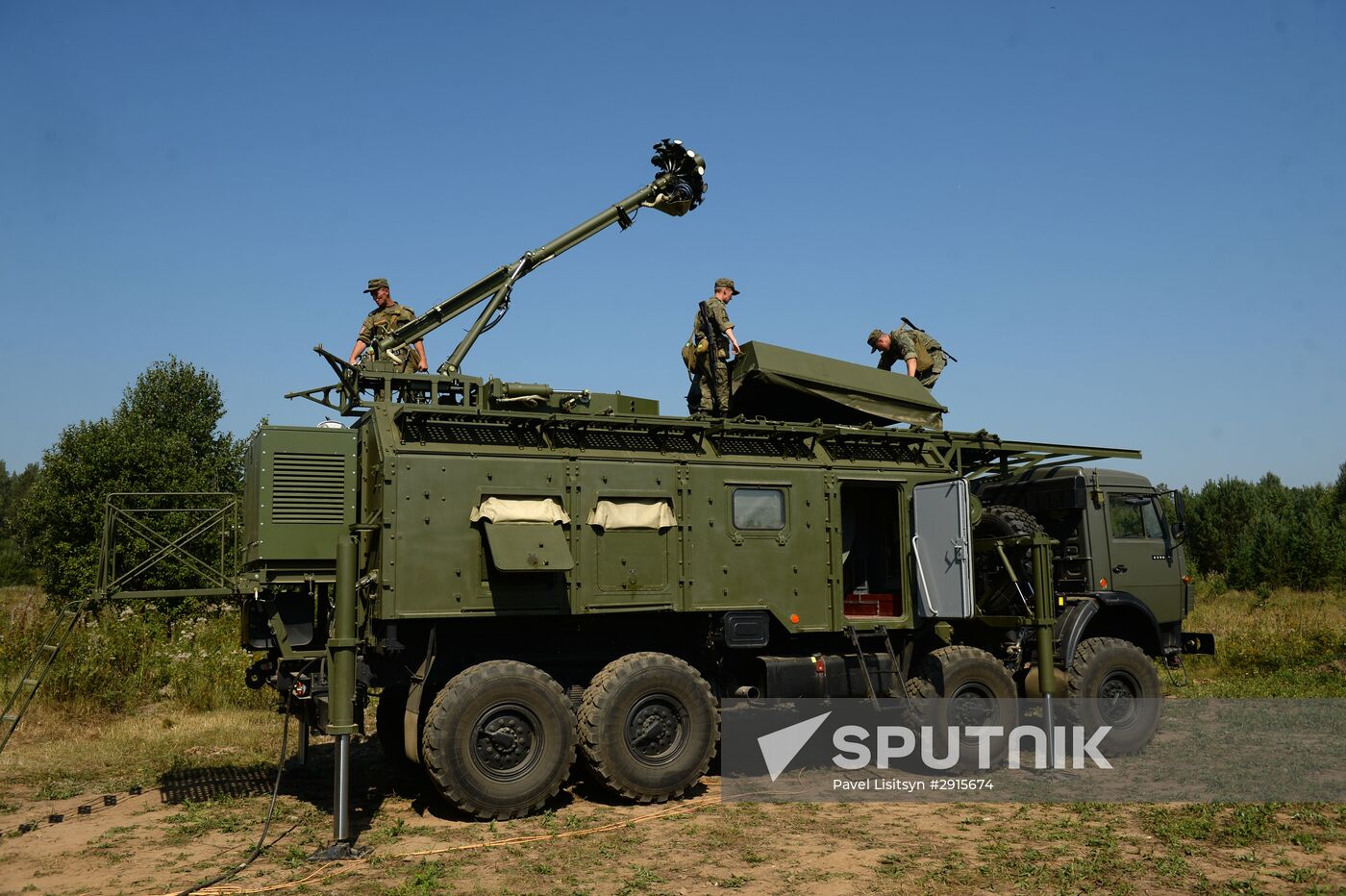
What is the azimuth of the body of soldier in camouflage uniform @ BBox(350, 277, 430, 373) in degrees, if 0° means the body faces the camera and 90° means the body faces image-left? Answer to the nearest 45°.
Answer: approximately 45°

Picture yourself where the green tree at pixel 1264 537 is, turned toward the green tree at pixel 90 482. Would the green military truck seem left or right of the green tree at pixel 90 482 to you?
left

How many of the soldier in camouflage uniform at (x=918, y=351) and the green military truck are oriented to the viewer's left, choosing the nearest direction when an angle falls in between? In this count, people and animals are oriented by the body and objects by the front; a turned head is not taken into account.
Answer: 1

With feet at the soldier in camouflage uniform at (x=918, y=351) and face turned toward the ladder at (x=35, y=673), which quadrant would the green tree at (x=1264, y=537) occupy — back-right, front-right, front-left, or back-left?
back-right

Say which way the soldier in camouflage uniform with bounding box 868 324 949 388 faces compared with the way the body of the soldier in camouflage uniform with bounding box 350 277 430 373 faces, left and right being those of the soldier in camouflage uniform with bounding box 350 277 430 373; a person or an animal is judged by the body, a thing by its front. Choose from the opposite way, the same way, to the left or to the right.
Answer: to the right

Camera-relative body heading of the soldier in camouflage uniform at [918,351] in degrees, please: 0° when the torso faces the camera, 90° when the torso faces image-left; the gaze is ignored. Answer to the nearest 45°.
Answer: approximately 90°

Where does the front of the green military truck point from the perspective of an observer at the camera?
facing away from the viewer and to the right of the viewer

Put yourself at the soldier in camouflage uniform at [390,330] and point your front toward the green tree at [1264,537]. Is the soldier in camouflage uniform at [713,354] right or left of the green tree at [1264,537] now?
right

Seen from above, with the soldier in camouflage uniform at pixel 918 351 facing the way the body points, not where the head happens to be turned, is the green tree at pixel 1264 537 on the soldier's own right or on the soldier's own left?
on the soldier's own right

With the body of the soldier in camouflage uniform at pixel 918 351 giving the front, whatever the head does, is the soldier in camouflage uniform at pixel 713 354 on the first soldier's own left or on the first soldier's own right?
on the first soldier's own left

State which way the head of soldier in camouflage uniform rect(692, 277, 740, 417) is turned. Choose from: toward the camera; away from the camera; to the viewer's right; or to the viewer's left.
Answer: to the viewer's right
